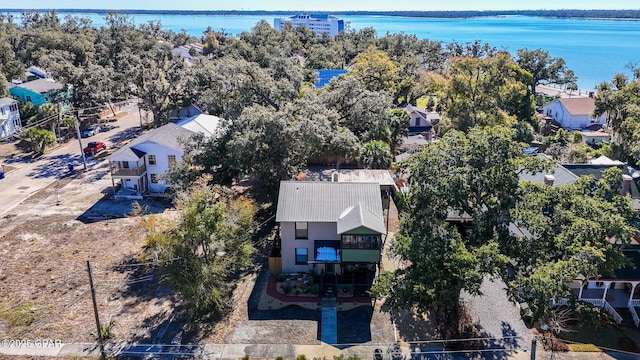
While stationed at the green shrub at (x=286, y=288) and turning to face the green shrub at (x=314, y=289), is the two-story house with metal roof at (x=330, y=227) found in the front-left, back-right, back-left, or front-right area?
front-left

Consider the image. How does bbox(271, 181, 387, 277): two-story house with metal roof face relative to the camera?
toward the camera

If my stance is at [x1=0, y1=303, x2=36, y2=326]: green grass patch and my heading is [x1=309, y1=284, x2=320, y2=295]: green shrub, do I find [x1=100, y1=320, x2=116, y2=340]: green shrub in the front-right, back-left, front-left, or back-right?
front-right

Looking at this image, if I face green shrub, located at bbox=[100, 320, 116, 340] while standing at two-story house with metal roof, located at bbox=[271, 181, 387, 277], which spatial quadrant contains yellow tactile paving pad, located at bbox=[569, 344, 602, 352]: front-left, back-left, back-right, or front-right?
back-left

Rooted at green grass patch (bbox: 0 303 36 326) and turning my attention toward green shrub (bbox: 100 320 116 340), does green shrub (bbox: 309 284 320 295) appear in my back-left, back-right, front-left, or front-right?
front-left

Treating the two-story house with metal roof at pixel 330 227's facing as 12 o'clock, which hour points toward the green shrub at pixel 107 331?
The green shrub is roughly at 2 o'clock from the two-story house with metal roof.

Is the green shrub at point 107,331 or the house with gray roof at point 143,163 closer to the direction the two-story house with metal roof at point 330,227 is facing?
the green shrub

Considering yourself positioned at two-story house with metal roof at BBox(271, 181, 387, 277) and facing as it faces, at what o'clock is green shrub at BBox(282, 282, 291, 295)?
The green shrub is roughly at 2 o'clock from the two-story house with metal roof.

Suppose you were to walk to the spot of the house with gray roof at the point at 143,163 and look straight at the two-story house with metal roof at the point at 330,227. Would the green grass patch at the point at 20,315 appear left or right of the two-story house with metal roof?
right

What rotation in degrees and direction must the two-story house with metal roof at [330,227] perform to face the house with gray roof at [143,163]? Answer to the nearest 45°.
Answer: approximately 135° to its right

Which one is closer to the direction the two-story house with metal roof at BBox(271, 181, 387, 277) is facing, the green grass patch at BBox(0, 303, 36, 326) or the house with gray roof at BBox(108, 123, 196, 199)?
the green grass patch

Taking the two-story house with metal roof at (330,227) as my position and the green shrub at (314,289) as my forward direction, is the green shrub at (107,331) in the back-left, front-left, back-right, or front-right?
front-right

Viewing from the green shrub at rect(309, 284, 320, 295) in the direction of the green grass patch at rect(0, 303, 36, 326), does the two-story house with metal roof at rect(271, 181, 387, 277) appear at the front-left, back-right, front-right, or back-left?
back-right

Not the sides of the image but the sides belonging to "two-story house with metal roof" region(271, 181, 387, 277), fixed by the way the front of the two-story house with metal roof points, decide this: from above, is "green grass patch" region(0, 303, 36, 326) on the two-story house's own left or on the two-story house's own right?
on the two-story house's own right
